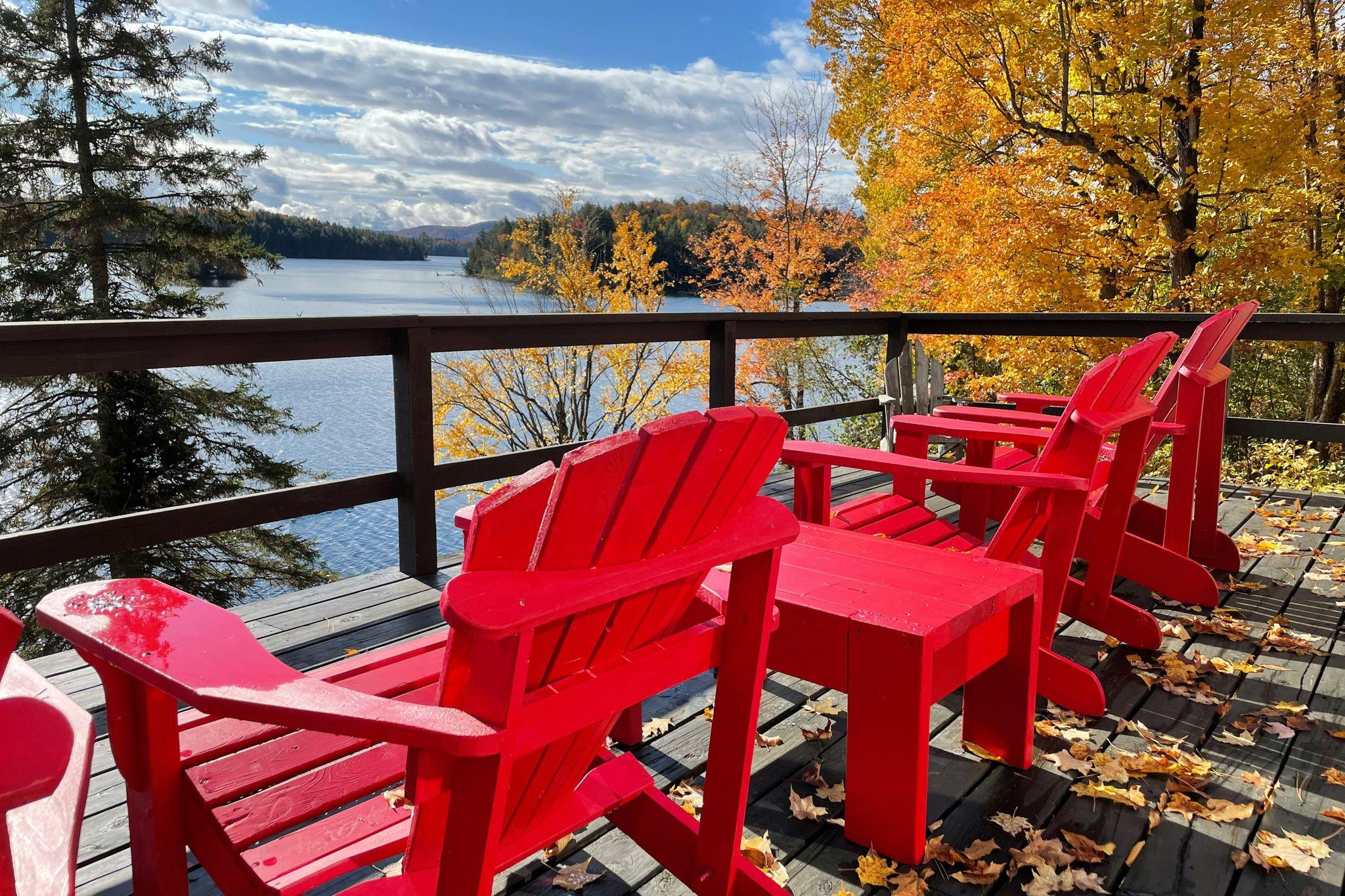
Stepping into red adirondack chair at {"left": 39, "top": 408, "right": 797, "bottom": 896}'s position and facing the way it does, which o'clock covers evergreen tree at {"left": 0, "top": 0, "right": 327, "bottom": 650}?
The evergreen tree is roughly at 1 o'clock from the red adirondack chair.

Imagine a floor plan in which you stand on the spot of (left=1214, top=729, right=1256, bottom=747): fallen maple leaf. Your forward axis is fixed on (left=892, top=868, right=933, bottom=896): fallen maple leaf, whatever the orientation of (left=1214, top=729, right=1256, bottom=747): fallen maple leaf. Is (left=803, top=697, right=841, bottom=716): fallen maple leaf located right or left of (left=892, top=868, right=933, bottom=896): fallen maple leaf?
right
